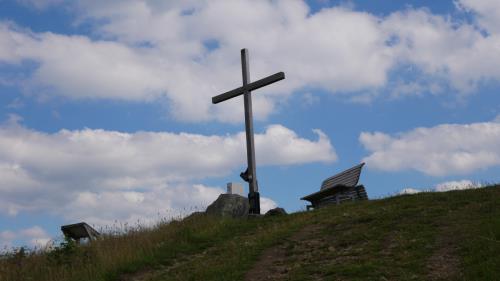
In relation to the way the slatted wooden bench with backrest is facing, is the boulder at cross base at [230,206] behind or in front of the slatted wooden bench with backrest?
in front

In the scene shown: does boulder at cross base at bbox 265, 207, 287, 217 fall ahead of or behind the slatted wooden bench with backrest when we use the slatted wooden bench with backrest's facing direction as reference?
ahead

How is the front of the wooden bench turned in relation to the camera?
facing the viewer and to the left of the viewer

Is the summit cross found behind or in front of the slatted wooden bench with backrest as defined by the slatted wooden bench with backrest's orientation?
in front

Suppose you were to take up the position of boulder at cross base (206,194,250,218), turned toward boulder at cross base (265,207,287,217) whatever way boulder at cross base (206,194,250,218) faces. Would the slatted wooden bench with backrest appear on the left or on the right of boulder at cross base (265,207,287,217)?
left
